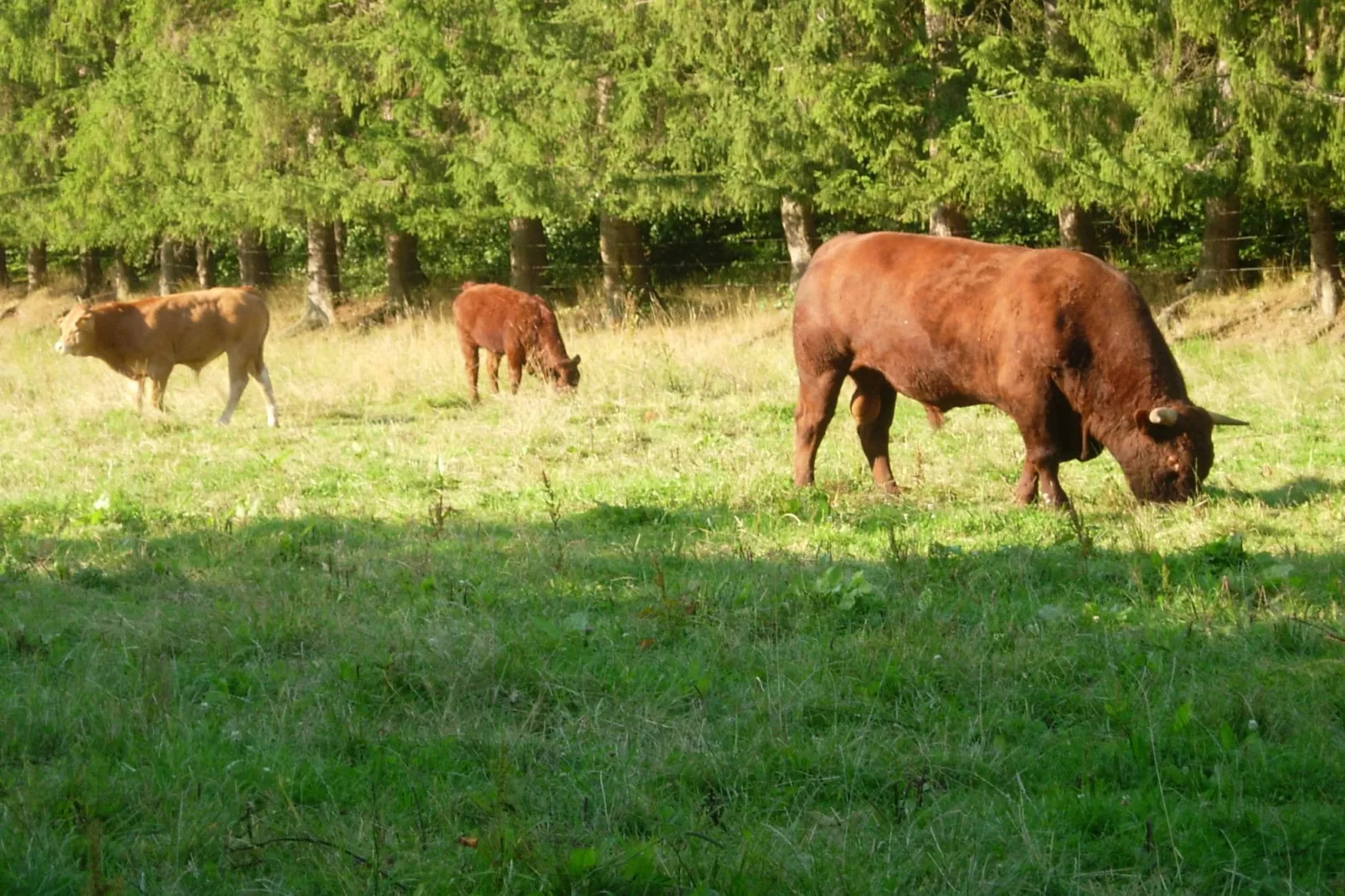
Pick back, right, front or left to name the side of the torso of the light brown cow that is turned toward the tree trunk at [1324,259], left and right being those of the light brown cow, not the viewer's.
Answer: back

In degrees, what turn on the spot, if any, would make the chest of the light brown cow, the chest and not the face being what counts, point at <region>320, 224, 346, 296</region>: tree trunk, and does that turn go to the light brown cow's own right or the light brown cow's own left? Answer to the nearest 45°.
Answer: approximately 90° to the light brown cow's own right

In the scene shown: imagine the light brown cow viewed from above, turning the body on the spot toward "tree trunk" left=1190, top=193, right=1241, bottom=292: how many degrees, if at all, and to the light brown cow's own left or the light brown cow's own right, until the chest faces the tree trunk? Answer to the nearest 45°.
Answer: approximately 180°

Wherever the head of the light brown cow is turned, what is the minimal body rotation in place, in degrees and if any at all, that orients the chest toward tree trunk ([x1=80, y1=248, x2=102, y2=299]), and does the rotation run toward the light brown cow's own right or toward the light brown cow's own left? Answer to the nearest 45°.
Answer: approximately 90° to the light brown cow's own right

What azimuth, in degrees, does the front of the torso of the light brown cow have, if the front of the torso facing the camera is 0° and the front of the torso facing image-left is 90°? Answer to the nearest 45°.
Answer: approximately 90°

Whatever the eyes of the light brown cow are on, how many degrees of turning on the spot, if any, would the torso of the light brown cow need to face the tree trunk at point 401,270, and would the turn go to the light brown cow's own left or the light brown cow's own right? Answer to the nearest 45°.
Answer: approximately 90° to the light brown cow's own right

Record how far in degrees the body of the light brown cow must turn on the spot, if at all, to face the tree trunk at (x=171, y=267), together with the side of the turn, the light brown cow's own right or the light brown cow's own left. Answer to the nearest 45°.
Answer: approximately 90° to the light brown cow's own right

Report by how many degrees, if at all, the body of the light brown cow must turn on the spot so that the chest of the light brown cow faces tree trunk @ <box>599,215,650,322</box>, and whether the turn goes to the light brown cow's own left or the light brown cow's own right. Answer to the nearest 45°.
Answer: approximately 135° to the light brown cow's own right

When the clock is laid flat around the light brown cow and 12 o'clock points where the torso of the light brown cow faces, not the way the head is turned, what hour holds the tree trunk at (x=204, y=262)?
The tree trunk is roughly at 3 o'clock from the light brown cow.
